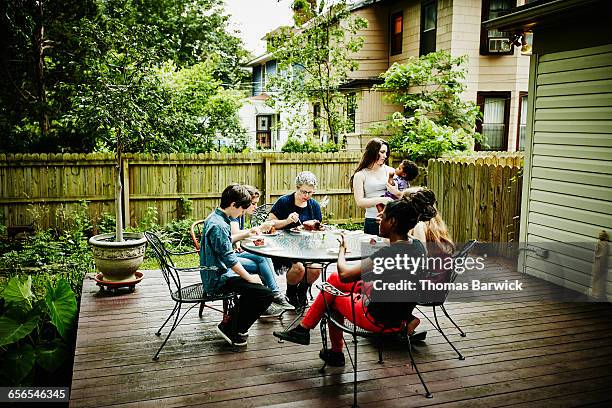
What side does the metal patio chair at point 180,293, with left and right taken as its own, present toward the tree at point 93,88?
left

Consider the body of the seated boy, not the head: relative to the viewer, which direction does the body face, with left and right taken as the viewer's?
facing to the right of the viewer

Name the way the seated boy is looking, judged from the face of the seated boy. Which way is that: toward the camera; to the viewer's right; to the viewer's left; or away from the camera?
to the viewer's right

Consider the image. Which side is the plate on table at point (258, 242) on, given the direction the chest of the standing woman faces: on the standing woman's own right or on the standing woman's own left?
on the standing woman's own right

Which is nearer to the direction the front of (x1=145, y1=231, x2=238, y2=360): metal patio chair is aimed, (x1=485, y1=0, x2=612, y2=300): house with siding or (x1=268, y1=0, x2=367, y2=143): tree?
the house with siding

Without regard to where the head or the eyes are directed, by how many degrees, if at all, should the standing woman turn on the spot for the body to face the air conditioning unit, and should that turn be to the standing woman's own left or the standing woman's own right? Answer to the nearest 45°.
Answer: approximately 135° to the standing woman's own left

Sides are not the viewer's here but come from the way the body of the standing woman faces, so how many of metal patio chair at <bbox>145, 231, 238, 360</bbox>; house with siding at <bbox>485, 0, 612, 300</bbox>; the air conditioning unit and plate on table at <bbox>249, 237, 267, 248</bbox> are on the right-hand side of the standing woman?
2

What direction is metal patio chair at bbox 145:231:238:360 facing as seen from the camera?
to the viewer's right

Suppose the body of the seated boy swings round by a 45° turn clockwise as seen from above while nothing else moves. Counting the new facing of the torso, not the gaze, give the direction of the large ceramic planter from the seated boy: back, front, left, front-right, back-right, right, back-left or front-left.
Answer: back
